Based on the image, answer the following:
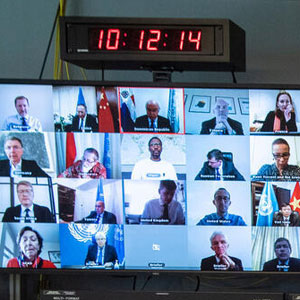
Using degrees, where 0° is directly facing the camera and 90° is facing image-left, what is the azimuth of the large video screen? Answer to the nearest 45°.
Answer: approximately 0°
